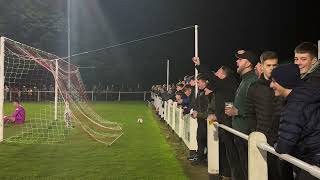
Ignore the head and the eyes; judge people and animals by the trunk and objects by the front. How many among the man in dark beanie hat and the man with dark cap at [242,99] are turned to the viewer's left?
2

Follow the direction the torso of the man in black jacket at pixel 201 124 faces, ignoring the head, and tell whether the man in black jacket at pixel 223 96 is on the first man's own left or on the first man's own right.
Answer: on the first man's own left

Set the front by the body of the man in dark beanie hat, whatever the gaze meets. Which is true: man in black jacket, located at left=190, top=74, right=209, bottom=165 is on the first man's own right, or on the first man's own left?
on the first man's own right

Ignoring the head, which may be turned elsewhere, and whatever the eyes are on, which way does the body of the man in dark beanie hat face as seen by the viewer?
to the viewer's left

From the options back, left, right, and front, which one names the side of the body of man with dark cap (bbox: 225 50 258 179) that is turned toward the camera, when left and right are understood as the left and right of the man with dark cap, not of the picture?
left

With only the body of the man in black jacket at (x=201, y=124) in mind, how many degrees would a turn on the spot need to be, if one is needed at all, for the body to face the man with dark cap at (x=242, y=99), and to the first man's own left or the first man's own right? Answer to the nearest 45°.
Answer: approximately 90° to the first man's own left

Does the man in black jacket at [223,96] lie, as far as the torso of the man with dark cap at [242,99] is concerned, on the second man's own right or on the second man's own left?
on the second man's own right

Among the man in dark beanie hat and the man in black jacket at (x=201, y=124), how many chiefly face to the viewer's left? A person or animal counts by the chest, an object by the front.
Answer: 2

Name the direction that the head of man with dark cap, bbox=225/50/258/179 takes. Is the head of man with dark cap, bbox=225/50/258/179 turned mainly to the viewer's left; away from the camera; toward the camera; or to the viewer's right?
to the viewer's left

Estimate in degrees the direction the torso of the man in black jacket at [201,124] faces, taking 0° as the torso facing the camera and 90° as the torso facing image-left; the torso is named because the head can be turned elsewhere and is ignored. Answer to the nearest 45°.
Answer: approximately 90°
